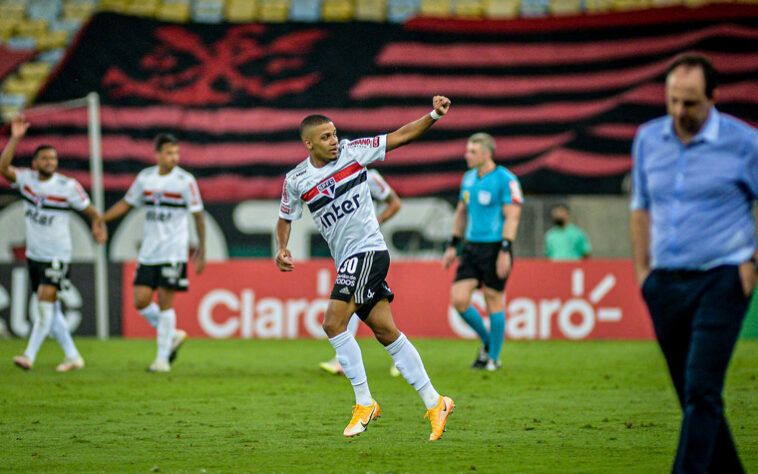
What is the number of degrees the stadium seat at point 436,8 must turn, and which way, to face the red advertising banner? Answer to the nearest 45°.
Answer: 0° — it already faces it

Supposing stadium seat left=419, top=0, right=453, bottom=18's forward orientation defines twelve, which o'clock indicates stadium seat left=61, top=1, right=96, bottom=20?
stadium seat left=61, top=1, right=96, bottom=20 is roughly at 3 o'clock from stadium seat left=419, top=0, right=453, bottom=18.

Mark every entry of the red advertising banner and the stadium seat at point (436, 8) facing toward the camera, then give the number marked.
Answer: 2

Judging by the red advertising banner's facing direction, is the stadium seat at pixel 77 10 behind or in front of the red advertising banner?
behind

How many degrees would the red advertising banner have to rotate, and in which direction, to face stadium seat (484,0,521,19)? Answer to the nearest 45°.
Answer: approximately 180°

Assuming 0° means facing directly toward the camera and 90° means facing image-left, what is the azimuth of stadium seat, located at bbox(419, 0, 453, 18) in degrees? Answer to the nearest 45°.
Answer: approximately 0°

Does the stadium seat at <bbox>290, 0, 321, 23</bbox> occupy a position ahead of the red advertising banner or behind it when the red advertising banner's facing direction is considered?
behind

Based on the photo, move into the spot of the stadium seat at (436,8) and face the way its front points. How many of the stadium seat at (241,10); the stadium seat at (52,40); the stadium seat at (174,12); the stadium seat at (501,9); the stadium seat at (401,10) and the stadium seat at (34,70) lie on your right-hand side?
5

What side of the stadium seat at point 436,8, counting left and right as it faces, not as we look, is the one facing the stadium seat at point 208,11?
right

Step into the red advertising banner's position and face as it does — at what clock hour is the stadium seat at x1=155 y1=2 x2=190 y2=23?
The stadium seat is roughly at 5 o'clock from the red advertising banner.

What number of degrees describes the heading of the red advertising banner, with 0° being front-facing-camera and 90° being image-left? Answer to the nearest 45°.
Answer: approximately 0°

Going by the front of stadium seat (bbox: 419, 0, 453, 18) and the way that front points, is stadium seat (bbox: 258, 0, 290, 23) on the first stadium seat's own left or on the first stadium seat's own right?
on the first stadium seat's own right
